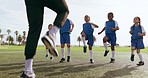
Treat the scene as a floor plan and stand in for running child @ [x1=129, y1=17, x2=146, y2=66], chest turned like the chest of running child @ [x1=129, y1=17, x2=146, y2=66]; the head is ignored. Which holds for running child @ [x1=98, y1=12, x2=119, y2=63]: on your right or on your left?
on your right

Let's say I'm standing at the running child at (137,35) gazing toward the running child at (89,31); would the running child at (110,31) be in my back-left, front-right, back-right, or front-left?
front-right

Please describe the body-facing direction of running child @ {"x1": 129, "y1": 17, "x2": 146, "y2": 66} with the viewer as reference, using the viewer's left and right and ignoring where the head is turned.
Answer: facing the viewer and to the left of the viewer

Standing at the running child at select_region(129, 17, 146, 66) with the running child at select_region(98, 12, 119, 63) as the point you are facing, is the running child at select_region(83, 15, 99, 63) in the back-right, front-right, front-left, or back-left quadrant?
front-left

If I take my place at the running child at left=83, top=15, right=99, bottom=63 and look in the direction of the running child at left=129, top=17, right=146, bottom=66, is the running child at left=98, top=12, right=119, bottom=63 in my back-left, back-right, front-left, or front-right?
front-left

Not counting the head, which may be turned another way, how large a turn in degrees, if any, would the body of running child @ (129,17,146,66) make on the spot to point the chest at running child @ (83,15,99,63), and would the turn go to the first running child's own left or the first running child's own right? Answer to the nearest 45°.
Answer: approximately 45° to the first running child's own right
